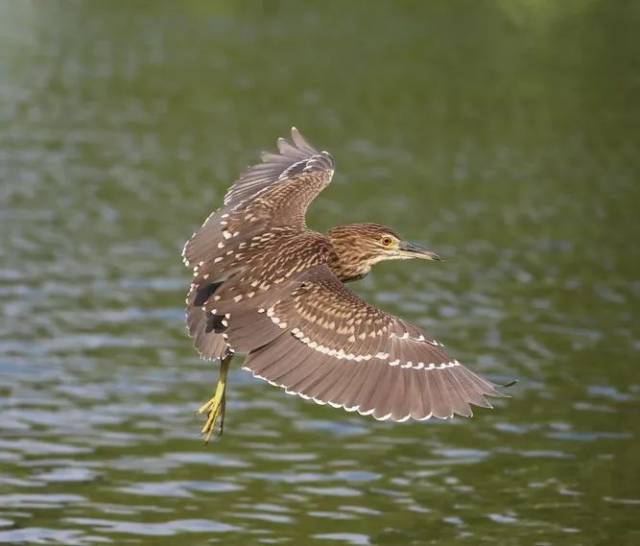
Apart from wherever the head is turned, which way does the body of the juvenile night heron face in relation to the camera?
to the viewer's right
